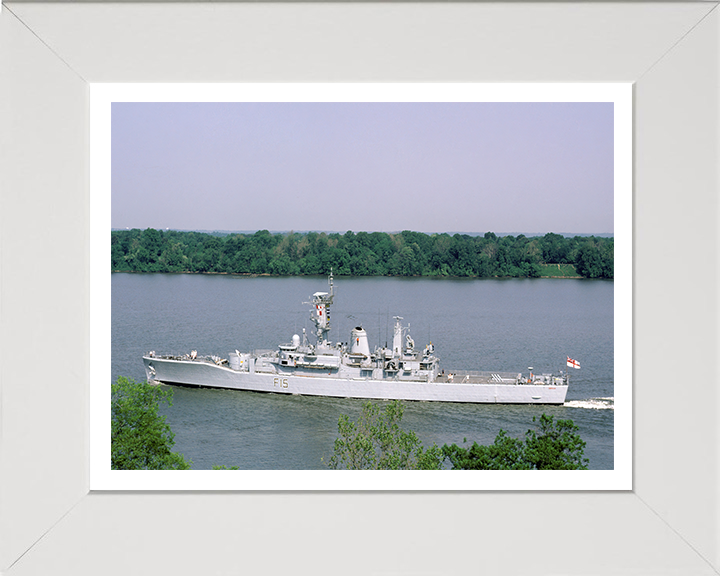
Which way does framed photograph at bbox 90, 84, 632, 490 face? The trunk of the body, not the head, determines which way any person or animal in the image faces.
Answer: toward the camera
